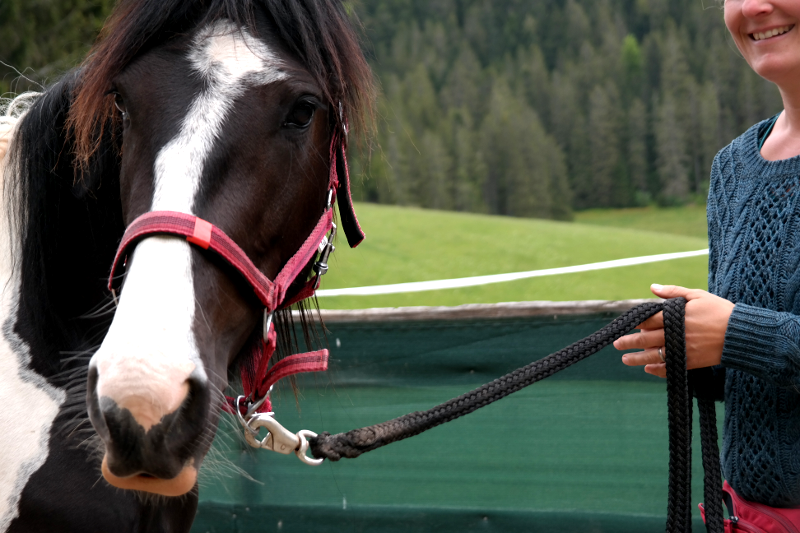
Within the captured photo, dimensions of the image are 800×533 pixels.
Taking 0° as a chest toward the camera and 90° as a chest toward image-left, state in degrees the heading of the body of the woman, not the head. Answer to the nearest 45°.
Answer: approximately 45°

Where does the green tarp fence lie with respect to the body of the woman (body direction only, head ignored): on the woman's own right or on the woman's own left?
on the woman's own right
